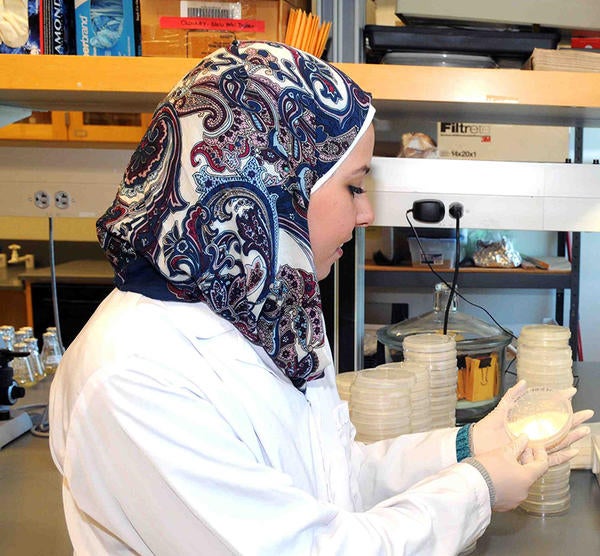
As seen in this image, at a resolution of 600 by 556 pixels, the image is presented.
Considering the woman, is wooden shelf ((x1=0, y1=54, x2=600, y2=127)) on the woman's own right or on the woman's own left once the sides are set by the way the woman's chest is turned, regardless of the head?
on the woman's own left

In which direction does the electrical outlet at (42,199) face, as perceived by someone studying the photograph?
facing the viewer

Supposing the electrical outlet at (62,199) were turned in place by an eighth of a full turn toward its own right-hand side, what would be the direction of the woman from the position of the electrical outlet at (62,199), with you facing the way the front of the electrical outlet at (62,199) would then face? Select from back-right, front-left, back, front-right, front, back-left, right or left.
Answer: front-left

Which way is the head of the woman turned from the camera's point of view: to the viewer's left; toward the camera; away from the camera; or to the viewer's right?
to the viewer's right

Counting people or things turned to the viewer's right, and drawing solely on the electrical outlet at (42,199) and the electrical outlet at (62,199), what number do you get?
0

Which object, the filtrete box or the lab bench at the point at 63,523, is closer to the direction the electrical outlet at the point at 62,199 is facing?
the lab bench

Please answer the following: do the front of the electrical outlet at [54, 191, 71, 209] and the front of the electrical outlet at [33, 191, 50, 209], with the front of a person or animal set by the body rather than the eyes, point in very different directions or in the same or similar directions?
same or similar directions

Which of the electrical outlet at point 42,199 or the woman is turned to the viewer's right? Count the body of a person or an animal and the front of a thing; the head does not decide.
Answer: the woman

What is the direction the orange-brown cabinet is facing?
toward the camera

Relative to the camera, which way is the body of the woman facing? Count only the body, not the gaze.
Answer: to the viewer's right

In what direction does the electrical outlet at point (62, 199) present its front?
toward the camera

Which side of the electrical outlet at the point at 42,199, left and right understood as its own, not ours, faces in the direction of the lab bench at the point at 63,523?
front
